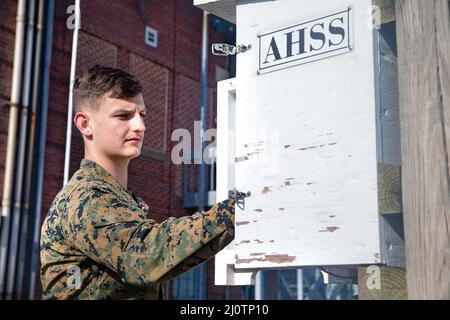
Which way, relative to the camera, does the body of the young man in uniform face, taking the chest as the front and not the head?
to the viewer's right

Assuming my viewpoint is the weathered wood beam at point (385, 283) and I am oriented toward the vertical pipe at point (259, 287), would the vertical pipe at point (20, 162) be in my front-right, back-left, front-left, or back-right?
front-left

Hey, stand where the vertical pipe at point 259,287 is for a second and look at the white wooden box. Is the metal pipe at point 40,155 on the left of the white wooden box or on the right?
right

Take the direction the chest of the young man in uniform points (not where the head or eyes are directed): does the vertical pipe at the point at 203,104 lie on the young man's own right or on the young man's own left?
on the young man's own left

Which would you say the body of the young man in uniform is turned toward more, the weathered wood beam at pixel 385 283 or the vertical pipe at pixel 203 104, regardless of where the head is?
the weathered wood beam

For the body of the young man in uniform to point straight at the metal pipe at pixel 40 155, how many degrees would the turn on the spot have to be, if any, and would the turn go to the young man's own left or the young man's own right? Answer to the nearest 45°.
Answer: approximately 90° to the young man's own left

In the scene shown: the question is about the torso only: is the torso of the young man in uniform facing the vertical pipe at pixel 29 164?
no

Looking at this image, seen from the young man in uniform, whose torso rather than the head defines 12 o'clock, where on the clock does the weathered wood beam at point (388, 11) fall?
The weathered wood beam is roughly at 1 o'clock from the young man in uniform.

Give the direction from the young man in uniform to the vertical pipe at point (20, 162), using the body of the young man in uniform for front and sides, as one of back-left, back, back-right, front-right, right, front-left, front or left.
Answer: left

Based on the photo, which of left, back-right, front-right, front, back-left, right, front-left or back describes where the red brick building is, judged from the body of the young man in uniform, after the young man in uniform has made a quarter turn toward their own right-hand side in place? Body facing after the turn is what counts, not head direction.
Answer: back

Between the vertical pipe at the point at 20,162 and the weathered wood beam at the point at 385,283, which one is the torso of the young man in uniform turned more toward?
the weathered wood beam

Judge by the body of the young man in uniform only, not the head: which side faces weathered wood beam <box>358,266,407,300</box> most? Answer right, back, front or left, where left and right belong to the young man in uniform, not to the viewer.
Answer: front

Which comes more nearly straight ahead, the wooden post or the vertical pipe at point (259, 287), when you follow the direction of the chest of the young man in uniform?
the wooden post

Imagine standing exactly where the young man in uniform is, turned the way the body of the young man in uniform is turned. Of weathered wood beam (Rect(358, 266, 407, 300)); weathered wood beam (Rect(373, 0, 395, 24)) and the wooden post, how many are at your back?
0

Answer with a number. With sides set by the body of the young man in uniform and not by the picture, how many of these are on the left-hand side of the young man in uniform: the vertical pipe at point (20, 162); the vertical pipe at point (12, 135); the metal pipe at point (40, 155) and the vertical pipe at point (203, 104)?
4
